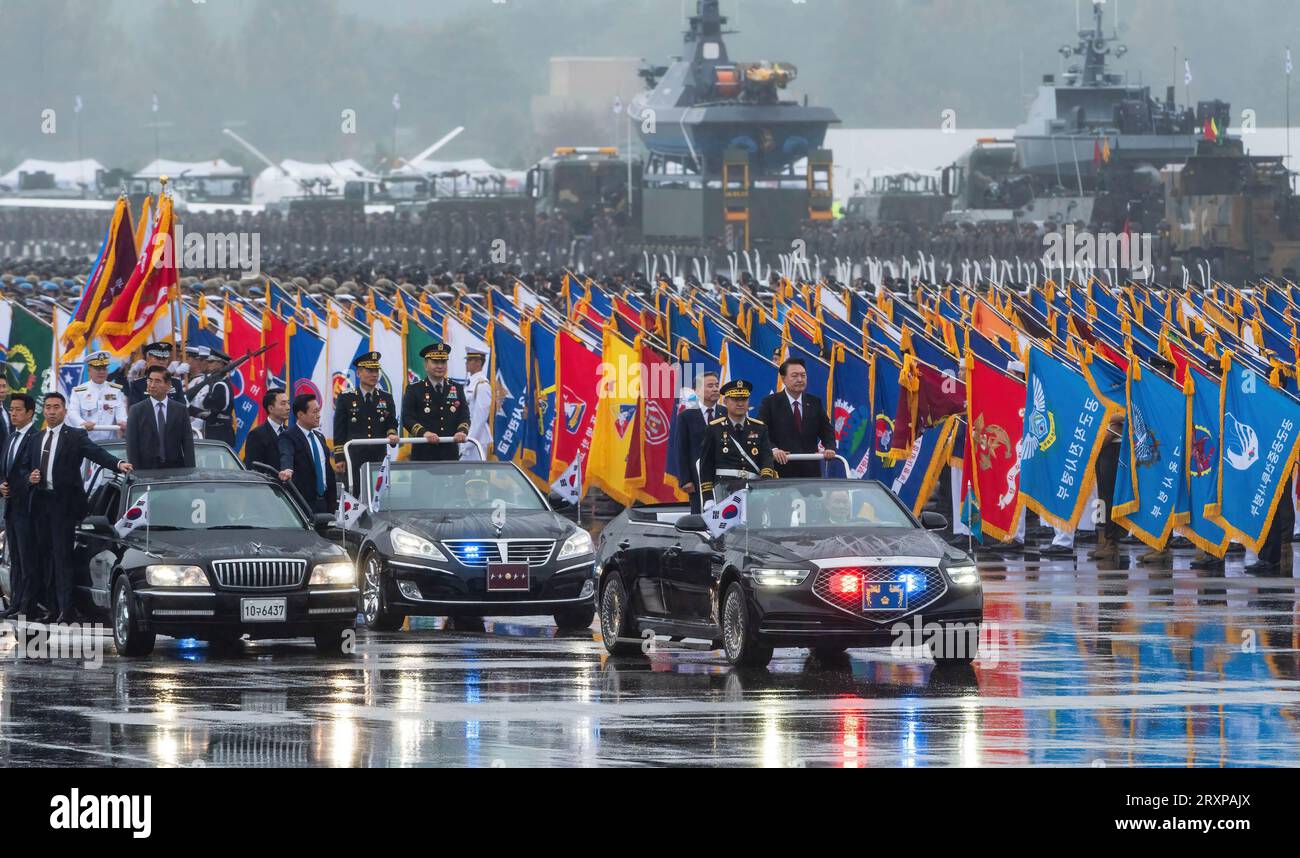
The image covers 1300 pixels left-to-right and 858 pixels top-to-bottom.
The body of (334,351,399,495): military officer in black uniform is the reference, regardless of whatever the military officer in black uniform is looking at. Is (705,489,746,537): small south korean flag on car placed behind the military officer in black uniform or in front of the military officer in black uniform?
in front

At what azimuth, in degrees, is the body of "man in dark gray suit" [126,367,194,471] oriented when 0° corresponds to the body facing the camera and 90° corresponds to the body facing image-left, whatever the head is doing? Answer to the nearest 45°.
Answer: approximately 0°

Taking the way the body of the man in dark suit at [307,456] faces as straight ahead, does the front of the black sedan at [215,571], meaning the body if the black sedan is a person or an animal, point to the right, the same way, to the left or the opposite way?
the same way

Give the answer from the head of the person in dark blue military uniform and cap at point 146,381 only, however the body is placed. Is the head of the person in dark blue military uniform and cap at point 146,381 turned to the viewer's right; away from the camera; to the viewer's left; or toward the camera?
toward the camera

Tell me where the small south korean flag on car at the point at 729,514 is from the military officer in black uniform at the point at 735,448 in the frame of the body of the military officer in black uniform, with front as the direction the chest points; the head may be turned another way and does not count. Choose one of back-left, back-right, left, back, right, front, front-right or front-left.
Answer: front

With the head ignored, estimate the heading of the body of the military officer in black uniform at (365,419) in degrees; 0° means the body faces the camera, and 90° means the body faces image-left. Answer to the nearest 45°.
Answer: approximately 0°

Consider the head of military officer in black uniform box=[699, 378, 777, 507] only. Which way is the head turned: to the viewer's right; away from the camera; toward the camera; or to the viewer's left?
toward the camera

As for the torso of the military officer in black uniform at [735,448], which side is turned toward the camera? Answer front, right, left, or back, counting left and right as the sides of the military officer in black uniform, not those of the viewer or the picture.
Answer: front

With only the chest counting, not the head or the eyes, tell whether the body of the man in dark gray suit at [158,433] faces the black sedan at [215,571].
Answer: yes

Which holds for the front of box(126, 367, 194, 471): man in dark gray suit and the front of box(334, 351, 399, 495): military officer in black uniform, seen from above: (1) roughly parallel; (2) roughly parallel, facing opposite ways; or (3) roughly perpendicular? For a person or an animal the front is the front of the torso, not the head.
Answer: roughly parallel
